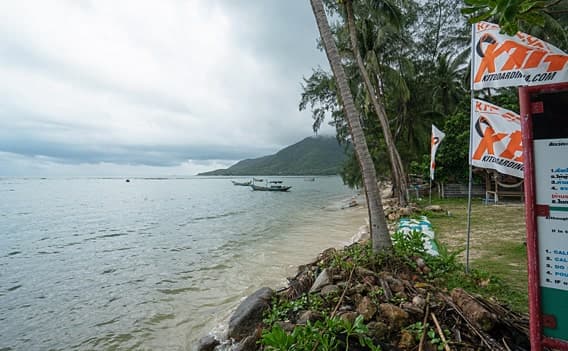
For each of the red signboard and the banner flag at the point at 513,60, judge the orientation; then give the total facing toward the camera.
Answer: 2

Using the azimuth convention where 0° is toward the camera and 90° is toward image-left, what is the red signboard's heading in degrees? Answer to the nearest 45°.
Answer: approximately 0°

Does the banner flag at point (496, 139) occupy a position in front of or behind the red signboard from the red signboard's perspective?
behind
